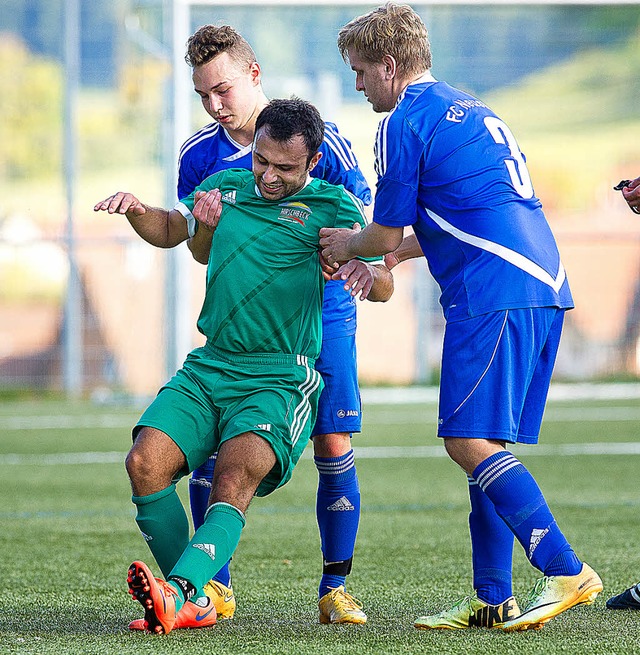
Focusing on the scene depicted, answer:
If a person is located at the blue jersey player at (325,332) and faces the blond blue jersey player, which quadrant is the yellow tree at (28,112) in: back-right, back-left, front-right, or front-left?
back-left

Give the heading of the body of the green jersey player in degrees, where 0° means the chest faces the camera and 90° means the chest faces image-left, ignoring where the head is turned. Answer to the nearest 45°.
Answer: approximately 45°

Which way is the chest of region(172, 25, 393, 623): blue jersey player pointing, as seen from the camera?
toward the camera

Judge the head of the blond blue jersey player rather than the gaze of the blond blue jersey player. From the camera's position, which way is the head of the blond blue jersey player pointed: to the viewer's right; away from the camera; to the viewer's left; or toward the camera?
to the viewer's left

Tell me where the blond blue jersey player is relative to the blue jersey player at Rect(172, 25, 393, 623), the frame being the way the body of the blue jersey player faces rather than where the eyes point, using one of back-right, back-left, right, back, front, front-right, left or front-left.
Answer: front-left

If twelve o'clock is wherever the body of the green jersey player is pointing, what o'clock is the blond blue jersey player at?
The blond blue jersey player is roughly at 8 o'clock from the green jersey player.

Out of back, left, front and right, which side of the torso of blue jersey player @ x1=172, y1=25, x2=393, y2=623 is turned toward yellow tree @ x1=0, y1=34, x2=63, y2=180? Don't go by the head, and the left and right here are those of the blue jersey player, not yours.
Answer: back

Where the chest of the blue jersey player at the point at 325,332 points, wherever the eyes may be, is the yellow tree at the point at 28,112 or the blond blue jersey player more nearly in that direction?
the blond blue jersey player

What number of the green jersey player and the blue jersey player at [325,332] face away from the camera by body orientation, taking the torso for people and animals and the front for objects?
0
